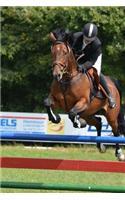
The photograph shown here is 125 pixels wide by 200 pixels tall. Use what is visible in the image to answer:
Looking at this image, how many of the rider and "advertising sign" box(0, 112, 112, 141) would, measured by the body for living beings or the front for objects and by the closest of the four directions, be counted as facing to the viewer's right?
0

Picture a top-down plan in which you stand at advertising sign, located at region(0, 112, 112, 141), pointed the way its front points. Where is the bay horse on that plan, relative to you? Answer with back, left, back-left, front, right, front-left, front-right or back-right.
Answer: front

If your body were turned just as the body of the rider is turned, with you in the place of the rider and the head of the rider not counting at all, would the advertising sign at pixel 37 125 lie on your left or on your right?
on your right

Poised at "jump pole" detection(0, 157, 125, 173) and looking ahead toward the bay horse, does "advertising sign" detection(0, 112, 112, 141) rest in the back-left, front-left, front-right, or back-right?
front-left

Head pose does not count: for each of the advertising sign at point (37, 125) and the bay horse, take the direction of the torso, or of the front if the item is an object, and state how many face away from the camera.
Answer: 0

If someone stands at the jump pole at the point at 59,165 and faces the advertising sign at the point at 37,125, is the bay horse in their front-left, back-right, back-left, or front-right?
front-right

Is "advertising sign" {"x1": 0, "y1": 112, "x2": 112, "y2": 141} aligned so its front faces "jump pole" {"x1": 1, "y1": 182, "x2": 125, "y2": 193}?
yes

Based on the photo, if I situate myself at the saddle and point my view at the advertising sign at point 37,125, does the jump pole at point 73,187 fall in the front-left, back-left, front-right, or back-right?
back-left

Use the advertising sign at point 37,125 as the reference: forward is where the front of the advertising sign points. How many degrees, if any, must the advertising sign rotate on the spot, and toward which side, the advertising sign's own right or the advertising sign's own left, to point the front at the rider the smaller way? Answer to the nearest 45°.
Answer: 0° — it already faces them

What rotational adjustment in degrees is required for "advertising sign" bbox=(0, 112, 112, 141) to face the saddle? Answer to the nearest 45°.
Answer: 0° — it already faces it

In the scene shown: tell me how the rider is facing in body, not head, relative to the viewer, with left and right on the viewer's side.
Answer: facing the viewer and to the left of the viewer

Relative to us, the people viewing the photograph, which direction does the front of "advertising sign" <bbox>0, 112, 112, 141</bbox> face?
facing the viewer
